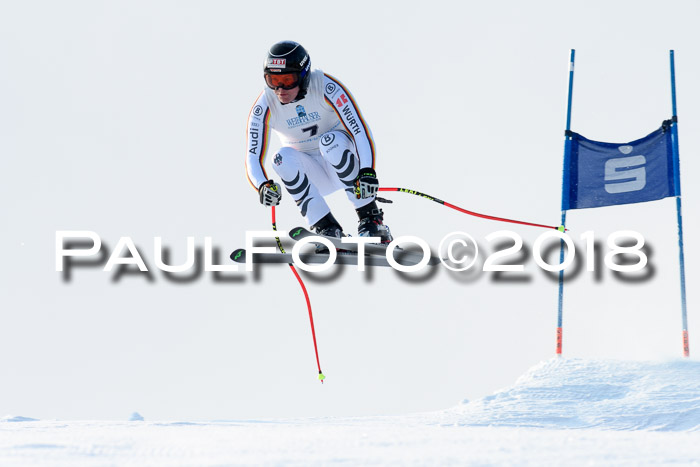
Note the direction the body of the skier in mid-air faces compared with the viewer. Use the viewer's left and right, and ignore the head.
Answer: facing the viewer and to the left of the viewer

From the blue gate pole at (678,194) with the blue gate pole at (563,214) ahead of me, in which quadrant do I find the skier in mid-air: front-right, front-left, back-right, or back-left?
front-left

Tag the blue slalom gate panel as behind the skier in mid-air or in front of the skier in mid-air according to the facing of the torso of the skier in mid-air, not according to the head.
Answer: behind

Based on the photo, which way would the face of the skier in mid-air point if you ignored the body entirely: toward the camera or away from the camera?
toward the camera

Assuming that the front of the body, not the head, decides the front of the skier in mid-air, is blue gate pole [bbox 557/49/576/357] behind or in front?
behind
